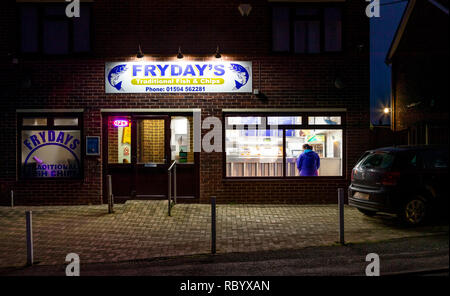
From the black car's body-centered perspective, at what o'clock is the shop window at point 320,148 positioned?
The shop window is roughly at 9 o'clock from the black car.

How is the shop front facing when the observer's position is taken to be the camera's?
facing the viewer

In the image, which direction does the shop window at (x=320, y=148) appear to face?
toward the camera

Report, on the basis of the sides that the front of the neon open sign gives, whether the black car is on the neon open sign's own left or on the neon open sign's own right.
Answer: on the neon open sign's own left

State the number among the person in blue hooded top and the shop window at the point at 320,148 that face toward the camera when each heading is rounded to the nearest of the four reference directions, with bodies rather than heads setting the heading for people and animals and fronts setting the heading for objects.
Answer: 1

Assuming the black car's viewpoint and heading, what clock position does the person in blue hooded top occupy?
The person in blue hooded top is roughly at 9 o'clock from the black car.

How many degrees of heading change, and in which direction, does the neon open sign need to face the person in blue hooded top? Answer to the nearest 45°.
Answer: approximately 90° to its left

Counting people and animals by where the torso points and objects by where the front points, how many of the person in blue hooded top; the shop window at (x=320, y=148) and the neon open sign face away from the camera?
1

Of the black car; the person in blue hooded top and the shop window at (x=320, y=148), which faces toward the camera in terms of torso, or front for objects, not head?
the shop window

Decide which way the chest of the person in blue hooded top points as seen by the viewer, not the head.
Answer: away from the camera

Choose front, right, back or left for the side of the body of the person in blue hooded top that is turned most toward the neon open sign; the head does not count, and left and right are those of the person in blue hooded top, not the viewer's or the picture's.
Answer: left
